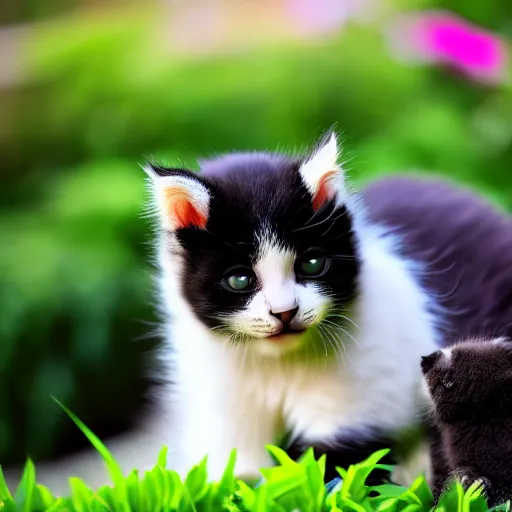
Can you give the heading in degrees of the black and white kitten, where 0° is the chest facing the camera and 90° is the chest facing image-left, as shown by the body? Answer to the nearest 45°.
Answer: approximately 45°

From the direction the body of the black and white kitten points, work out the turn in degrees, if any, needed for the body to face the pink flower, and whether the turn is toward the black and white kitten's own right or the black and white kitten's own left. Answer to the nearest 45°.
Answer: approximately 135° to the black and white kitten's own right
